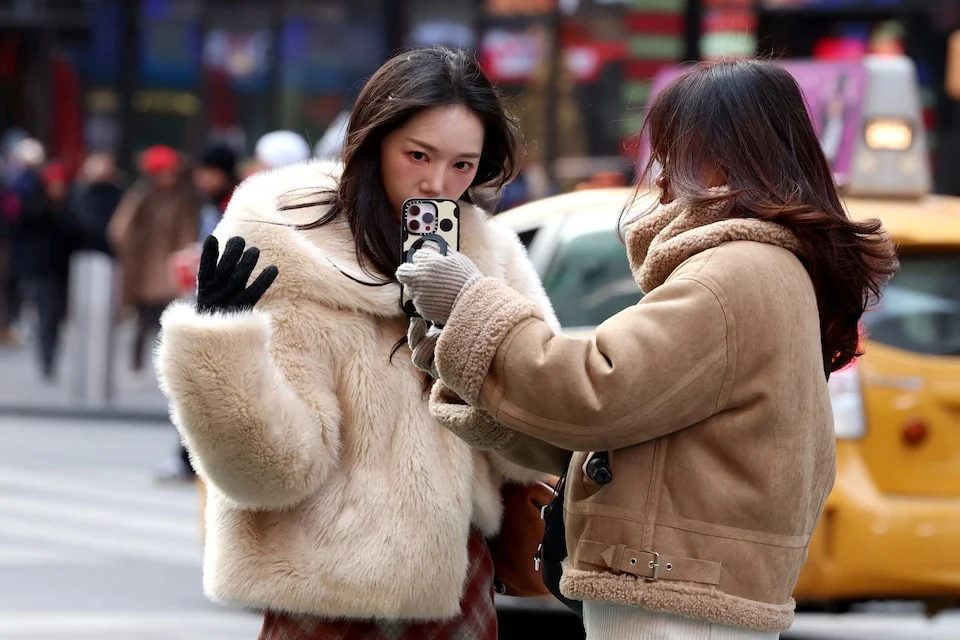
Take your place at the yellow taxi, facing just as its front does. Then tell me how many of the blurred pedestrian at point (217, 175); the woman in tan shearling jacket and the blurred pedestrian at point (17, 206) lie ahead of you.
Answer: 2

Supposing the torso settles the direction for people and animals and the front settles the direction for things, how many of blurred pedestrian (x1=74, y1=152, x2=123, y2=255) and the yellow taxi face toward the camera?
1

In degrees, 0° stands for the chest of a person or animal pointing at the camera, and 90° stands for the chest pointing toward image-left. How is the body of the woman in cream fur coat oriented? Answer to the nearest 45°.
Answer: approximately 315°

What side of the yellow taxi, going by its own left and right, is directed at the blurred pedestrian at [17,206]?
front

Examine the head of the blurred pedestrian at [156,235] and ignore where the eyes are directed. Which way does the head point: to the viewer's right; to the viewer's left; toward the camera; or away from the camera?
toward the camera

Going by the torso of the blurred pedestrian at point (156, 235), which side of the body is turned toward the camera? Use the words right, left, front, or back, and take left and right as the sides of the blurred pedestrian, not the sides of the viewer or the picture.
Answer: front

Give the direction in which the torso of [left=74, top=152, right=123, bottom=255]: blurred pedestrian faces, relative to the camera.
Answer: toward the camera

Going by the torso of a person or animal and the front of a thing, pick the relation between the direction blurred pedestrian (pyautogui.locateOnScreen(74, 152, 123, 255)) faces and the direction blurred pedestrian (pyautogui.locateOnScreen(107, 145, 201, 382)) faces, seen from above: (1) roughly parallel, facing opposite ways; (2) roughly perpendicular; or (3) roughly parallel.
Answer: roughly parallel

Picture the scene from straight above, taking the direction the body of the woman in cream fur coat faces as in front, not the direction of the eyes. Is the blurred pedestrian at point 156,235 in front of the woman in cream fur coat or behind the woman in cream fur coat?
behind

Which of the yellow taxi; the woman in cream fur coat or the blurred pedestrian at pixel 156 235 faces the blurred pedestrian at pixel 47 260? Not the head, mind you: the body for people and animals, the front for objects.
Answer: the yellow taxi

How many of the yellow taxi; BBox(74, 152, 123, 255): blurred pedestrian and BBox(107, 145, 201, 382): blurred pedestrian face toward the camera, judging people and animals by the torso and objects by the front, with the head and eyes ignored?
2

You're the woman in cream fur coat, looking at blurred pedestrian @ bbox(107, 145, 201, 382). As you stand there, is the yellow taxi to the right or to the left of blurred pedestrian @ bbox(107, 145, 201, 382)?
right

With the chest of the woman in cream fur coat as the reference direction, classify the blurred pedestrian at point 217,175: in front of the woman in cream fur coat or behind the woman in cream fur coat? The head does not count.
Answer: behind

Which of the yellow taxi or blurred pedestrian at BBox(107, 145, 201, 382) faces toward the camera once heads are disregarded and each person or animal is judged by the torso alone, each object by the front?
the blurred pedestrian
